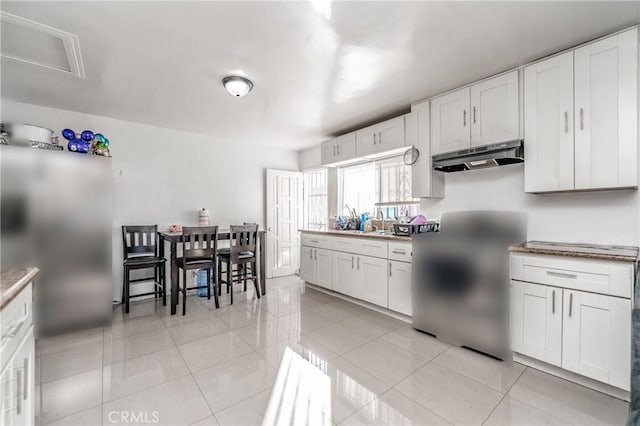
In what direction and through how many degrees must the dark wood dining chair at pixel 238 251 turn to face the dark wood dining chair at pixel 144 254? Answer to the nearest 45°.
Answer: approximately 45° to its left

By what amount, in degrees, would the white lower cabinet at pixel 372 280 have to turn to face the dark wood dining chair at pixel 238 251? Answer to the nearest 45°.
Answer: approximately 45° to its right

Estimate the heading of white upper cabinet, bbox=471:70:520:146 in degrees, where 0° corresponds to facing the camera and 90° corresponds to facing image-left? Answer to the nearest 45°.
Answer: approximately 45°

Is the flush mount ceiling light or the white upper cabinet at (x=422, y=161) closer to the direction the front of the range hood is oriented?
the flush mount ceiling light

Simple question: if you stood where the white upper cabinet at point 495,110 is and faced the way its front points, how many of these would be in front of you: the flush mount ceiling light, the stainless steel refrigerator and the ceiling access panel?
3

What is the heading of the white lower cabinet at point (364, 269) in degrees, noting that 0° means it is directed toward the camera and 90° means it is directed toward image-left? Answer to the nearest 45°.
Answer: approximately 45°

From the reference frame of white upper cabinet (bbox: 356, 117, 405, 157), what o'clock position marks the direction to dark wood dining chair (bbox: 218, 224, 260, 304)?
The dark wood dining chair is roughly at 1 o'clock from the white upper cabinet.

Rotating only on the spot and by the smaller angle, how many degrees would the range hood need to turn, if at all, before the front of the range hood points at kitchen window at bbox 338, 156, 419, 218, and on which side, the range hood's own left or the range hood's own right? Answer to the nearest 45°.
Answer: approximately 90° to the range hood's own right
